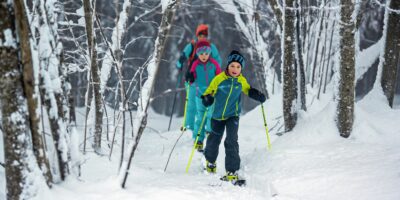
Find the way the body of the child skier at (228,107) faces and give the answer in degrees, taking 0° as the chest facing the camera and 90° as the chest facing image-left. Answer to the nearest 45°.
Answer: approximately 0°

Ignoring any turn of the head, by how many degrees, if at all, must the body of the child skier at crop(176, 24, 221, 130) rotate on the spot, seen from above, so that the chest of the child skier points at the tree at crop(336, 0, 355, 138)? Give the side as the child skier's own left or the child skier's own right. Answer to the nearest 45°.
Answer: approximately 45° to the child skier's own left

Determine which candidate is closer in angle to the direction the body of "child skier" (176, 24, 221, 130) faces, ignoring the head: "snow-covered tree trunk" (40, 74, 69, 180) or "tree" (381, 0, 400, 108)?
the snow-covered tree trunk

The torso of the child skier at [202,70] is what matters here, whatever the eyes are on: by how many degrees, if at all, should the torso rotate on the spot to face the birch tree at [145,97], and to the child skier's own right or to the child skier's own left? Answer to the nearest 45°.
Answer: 0° — they already face it

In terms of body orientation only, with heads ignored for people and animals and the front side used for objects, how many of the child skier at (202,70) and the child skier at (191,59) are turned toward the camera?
2

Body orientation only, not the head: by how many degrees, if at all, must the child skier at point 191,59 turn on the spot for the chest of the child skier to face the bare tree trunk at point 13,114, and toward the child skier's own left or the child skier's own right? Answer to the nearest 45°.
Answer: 0° — they already face it

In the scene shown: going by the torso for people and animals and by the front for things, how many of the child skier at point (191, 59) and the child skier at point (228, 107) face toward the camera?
2

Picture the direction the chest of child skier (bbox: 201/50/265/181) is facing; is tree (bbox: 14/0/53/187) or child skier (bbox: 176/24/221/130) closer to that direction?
the tree

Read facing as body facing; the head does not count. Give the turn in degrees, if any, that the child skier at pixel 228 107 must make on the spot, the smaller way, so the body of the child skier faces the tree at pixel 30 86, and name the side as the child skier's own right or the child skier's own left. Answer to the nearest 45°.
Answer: approximately 45° to the child skier's own right
